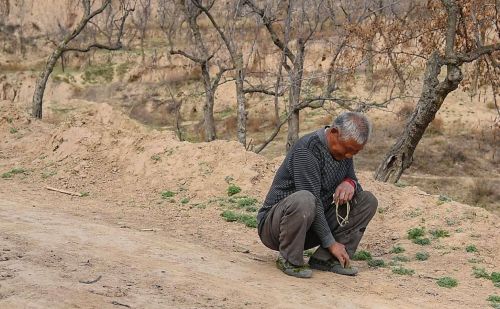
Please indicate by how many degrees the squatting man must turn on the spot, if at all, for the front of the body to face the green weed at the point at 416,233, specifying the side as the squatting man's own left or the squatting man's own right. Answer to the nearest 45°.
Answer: approximately 90° to the squatting man's own left

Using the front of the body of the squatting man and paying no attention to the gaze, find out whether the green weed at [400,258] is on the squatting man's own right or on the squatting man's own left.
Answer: on the squatting man's own left

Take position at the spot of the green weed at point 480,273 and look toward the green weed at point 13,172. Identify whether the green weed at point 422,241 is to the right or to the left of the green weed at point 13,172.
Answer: right

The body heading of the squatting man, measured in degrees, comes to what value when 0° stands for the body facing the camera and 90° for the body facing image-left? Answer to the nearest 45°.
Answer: approximately 315°

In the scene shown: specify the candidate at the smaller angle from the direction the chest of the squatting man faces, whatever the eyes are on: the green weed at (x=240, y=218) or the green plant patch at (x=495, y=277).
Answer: the green plant patch

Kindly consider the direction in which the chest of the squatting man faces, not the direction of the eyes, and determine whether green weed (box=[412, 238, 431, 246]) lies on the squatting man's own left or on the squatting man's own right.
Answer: on the squatting man's own left

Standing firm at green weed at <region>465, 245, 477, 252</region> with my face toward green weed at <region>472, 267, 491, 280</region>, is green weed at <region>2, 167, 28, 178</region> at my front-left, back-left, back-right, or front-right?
back-right

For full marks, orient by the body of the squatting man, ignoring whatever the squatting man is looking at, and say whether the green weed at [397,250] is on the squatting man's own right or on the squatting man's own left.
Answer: on the squatting man's own left
